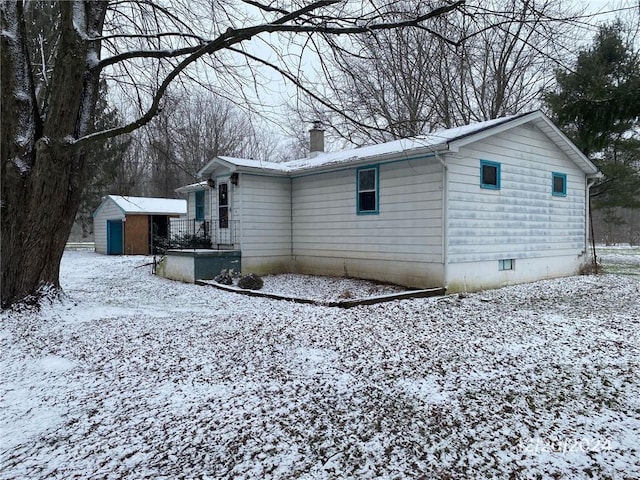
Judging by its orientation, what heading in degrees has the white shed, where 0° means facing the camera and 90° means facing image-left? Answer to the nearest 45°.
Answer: approximately 45°

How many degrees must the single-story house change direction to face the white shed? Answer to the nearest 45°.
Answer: approximately 90° to its right

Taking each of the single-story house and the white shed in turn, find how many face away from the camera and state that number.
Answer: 0

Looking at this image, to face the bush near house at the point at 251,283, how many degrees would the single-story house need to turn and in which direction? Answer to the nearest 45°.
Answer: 0° — it already faces it

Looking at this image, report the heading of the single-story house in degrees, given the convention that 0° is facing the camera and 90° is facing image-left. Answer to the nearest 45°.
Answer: approximately 45°

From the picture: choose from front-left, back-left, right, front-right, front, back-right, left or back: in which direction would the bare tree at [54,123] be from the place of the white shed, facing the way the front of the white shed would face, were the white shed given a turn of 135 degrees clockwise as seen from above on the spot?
back

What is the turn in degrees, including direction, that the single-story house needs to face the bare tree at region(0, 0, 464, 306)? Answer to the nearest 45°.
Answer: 0° — it already faces it

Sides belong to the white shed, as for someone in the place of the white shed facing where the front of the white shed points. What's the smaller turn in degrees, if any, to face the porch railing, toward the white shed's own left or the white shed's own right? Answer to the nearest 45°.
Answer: approximately 45° to the white shed's own left

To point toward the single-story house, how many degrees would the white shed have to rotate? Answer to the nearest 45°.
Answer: approximately 90° to its left
